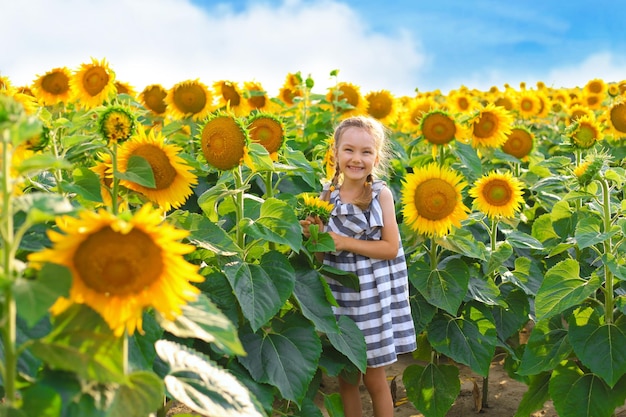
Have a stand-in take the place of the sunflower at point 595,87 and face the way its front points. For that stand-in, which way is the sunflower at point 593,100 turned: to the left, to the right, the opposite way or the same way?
the same way

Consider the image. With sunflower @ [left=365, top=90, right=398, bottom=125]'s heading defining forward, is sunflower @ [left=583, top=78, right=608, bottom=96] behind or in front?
behind

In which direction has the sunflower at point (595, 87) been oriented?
toward the camera

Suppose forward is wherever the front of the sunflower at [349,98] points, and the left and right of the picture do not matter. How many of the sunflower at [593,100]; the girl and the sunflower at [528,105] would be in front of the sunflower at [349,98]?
1

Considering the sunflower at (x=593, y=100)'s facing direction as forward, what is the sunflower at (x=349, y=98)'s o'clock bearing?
the sunflower at (x=349, y=98) is roughly at 1 o'clock from the sunflower at (x=593, y=100).

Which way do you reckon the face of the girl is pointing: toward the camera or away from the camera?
toward the camera

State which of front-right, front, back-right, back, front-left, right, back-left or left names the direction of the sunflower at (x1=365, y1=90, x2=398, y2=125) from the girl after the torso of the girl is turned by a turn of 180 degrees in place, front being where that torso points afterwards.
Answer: front-left

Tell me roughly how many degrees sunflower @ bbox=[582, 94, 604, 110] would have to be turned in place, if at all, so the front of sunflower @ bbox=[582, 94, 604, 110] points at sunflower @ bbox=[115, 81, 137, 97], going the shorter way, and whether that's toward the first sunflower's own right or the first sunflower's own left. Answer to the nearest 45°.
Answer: approximately 45° to the first sunflower's own right

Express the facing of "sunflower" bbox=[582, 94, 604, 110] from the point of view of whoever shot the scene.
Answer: facing the viewer

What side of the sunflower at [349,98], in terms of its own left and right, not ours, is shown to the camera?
front

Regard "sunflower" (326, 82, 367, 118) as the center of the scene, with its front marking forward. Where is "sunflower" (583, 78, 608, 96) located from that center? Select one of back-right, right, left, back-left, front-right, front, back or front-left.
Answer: back-left

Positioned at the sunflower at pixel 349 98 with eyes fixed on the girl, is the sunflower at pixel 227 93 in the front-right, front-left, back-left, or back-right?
front-right

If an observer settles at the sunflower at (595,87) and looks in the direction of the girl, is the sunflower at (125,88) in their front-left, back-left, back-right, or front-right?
front-right

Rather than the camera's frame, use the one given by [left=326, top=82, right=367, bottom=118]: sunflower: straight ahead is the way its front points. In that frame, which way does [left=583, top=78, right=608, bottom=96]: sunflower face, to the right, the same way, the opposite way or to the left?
the same way

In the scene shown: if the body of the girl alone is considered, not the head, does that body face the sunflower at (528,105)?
no

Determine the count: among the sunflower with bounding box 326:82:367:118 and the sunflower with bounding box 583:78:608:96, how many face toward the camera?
2

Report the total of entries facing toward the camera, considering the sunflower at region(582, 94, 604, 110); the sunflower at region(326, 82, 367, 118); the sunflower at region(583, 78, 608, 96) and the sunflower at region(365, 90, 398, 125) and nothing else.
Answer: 4
